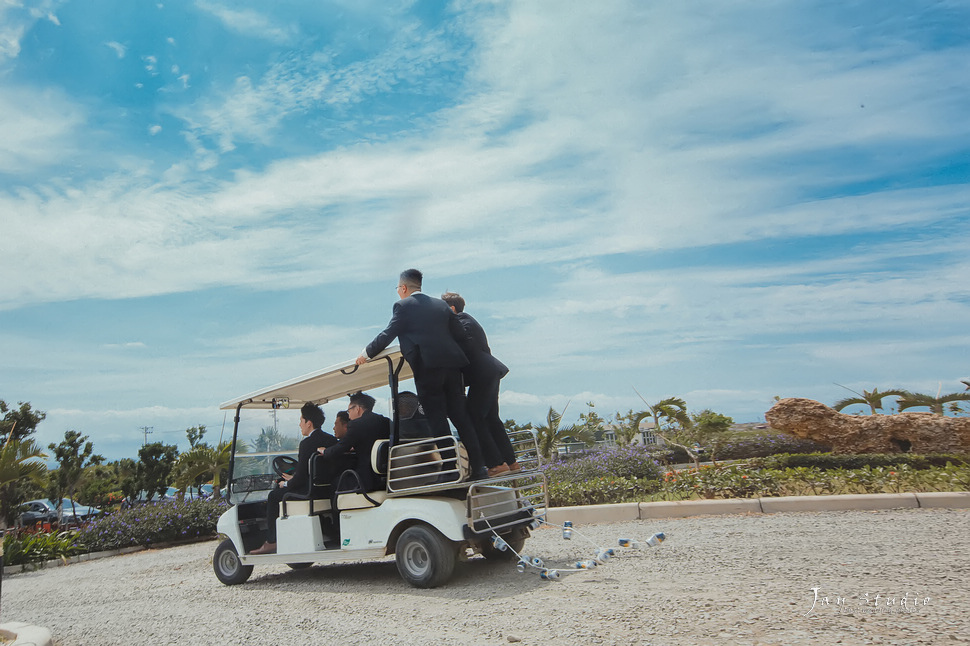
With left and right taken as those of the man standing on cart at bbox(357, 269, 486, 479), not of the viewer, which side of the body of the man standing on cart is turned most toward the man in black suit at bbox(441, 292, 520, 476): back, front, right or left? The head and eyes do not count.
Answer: right

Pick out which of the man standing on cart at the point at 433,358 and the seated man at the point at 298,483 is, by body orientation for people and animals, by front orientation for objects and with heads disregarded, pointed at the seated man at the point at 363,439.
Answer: the man standing on cart

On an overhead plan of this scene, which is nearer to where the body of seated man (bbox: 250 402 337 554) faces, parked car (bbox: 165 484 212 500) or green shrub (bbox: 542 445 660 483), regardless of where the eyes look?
the parked car

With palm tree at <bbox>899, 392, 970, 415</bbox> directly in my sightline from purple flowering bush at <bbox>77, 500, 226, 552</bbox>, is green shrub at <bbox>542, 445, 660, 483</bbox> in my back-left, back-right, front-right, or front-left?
front-right

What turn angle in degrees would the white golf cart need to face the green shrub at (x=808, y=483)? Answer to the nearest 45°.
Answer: approximately 90° to its right

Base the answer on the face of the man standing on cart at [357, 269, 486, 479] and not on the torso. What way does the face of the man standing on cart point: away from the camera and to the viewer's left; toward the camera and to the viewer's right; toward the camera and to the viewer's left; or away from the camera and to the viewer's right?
away from the camera and to the viewer's left

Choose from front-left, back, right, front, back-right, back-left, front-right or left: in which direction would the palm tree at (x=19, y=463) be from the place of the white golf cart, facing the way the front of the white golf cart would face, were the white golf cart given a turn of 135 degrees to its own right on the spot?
back-left

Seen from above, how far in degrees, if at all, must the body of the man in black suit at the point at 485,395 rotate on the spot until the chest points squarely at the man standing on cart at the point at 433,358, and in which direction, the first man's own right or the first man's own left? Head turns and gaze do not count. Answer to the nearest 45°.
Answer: approximately 90° to the first man's own left

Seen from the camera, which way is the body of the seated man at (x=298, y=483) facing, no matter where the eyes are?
to the viewer's left

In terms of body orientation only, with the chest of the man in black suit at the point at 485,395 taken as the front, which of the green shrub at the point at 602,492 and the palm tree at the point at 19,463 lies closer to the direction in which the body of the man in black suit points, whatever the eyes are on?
the palm tree

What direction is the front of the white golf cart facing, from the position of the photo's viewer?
facing away from the viewer and to the left of the viewer

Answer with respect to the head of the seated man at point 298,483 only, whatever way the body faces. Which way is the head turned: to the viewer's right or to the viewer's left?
to the viewer's left

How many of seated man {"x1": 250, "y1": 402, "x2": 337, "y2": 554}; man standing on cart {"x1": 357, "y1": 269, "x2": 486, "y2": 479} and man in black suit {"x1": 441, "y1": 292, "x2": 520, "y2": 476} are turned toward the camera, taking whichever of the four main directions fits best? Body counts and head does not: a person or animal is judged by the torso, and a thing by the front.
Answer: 0

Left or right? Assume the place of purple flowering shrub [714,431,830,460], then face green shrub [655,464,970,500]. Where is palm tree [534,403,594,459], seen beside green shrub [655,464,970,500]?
right

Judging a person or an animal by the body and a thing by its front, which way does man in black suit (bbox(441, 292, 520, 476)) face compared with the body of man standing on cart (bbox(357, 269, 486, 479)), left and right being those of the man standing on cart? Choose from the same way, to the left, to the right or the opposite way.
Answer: the same way

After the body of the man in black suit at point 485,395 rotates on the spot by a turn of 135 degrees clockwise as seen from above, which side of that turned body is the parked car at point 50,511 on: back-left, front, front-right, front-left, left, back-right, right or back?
back-left

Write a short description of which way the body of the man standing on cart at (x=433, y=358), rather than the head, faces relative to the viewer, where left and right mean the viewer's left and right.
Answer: facing away from the viewer and to the left of the viewer

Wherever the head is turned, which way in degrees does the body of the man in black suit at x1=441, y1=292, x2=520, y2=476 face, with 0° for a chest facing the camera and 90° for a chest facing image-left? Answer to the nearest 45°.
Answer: approximately 135°

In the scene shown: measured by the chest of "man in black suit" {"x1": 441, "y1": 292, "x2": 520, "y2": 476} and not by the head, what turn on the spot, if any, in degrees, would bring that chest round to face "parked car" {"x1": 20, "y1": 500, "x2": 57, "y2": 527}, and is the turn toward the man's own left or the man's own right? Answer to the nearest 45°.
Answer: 0° — they already face it

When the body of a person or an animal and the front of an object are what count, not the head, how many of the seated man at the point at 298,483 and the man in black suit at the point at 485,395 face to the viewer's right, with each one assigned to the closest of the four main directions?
0
